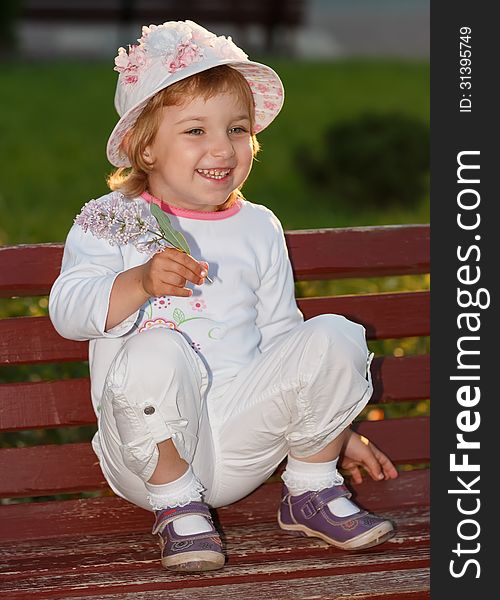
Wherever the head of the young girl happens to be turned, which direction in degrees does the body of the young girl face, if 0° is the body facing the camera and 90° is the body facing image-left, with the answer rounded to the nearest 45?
approximately 315°

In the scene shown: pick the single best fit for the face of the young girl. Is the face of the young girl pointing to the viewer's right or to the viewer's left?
to the viewer's right
